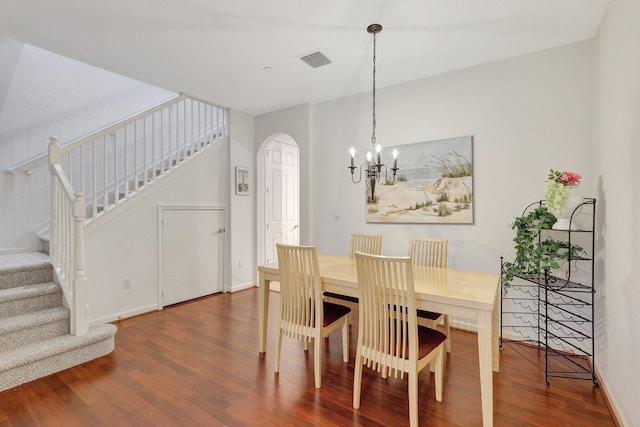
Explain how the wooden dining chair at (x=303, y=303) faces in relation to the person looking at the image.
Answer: facing away from the viewer and to the right of the viewer

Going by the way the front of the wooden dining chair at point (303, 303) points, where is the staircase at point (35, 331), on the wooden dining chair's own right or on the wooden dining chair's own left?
on the wooden dining chair's own left

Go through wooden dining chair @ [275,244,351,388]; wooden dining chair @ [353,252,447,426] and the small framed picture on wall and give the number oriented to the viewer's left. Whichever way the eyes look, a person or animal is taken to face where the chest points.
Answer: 0

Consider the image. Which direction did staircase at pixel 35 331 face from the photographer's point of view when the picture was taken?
facing the viewer and to the right of the viewer

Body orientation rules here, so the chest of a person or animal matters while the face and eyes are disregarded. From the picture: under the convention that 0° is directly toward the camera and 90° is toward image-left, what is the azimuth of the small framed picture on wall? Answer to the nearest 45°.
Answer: approximately 315°

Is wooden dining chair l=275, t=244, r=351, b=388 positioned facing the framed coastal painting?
yes

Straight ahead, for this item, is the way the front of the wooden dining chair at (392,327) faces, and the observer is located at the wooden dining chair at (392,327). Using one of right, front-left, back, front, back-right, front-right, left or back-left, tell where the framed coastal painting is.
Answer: front-left

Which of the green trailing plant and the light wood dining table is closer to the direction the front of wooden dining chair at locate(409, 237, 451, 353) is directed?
the light wood dining table

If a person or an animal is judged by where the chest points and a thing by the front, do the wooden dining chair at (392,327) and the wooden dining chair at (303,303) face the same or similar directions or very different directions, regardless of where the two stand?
same or similar directions

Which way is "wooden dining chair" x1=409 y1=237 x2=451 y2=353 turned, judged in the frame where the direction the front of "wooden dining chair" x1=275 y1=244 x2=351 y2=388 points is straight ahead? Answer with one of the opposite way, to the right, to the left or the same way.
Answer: the opposite way

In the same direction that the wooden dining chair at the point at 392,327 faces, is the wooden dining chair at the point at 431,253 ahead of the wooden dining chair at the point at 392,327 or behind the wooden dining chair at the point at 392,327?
ahead

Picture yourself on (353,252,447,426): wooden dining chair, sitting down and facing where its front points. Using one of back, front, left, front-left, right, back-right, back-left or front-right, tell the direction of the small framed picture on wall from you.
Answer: left

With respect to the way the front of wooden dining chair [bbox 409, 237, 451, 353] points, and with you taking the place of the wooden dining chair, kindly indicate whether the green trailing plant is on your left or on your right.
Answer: on your left

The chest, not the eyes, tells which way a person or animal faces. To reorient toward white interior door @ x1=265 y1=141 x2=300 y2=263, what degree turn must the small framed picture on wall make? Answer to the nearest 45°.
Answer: approximately 90° to its left

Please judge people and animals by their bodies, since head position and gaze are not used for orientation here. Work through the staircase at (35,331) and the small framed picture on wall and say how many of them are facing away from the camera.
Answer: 0

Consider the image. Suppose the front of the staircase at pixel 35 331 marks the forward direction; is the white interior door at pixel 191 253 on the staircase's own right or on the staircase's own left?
on the staircase's own left

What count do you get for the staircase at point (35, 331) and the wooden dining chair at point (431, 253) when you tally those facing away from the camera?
0

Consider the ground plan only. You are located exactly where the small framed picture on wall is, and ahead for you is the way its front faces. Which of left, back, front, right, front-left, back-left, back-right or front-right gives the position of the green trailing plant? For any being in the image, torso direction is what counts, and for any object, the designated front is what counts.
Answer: front

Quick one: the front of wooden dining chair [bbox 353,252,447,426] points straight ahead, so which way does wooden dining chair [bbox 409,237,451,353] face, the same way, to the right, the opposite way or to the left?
the opposite way
